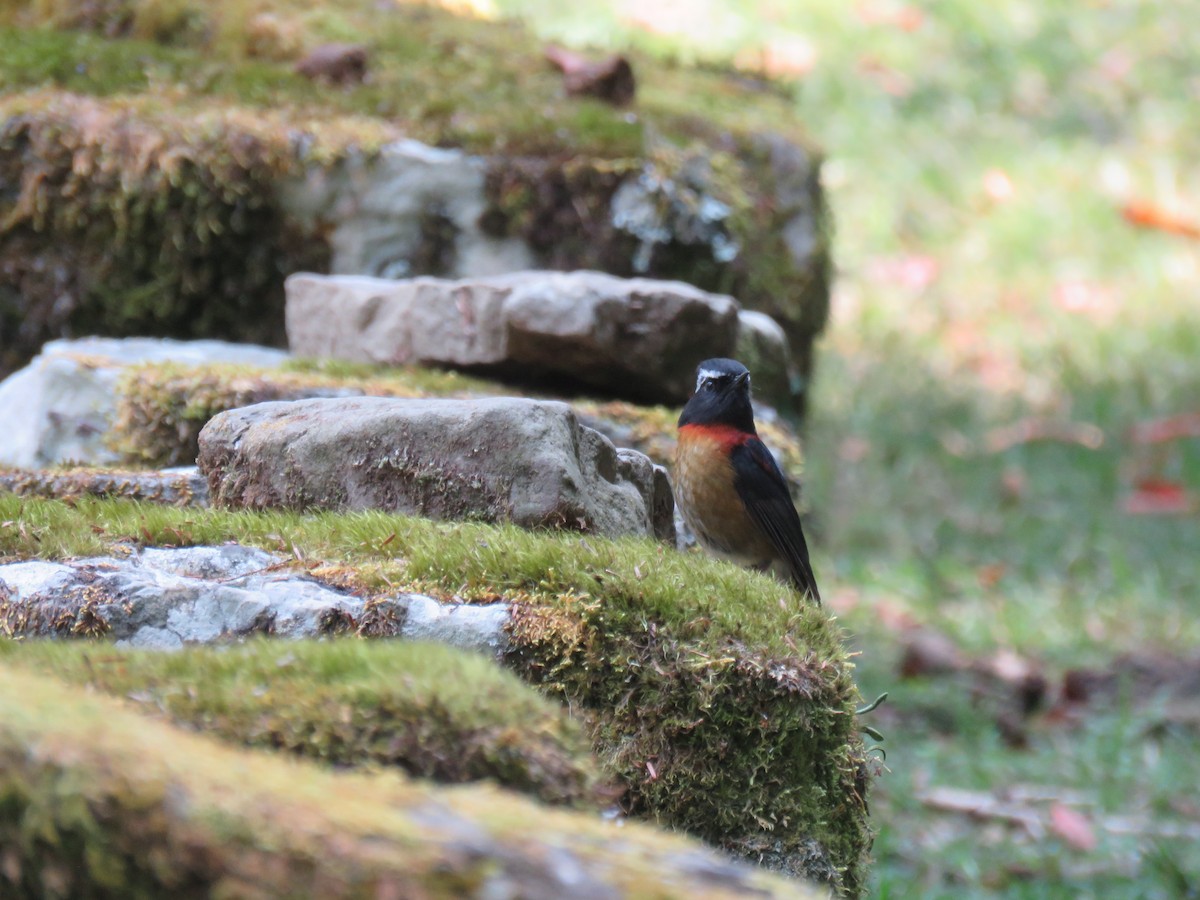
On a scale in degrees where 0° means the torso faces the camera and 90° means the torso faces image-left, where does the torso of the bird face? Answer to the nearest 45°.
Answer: approximately 45°

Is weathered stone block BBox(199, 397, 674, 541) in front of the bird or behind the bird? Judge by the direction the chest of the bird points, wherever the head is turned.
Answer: in front

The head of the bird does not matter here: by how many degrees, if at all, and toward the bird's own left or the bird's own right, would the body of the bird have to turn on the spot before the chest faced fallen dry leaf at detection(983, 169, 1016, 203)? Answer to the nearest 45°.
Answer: approximately 135° to the bird's own right

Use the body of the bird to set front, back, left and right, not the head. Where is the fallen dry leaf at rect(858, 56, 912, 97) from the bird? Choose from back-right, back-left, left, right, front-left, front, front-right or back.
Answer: back-right

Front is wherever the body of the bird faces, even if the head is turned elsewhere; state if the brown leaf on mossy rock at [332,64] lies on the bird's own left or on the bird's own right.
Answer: on the bird's own right

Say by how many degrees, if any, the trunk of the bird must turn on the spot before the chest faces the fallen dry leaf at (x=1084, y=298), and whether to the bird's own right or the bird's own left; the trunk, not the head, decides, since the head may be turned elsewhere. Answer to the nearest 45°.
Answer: approximately 135° to the bird's own right

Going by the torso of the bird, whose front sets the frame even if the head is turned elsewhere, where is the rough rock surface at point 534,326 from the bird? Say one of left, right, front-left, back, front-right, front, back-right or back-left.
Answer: right

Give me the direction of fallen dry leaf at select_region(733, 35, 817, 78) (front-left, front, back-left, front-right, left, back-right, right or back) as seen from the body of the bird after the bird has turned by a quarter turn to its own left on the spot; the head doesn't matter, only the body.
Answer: back-left

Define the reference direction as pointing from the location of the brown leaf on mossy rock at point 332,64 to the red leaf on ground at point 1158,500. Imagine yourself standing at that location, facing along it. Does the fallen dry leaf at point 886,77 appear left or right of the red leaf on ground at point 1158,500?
left

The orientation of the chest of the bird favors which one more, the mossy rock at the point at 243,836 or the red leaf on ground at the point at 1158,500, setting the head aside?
the mossy rock

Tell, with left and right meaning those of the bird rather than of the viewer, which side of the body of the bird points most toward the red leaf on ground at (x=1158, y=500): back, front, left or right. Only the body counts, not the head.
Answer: back

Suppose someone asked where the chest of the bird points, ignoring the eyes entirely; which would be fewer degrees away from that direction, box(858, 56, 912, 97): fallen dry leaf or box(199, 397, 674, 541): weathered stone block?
the weathered stone block

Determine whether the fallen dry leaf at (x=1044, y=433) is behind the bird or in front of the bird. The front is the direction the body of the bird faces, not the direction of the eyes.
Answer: behind

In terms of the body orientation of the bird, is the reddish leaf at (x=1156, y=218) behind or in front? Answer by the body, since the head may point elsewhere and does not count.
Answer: behind
